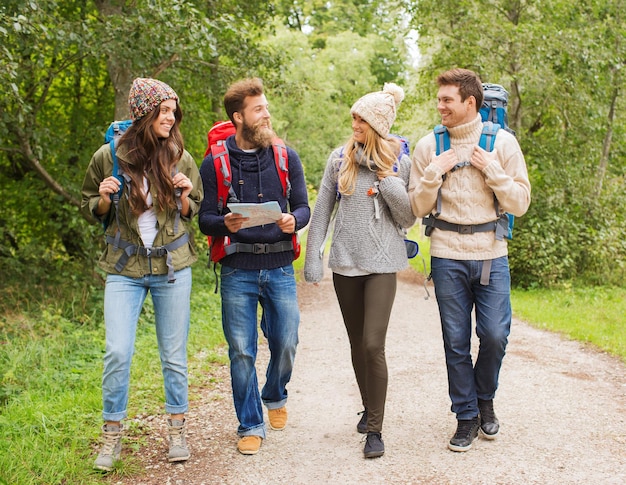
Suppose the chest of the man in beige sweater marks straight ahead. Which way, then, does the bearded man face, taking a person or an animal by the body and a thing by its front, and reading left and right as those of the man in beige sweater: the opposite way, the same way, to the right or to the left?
the same way

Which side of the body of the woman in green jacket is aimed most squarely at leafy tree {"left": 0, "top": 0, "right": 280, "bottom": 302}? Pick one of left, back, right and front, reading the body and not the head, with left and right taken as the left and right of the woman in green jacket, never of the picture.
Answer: back

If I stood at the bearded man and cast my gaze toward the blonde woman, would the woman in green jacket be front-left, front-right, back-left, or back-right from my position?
back-right

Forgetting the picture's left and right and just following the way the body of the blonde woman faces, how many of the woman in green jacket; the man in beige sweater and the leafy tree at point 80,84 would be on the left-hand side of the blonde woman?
1

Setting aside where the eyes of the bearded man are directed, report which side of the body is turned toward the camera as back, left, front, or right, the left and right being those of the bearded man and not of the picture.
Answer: front

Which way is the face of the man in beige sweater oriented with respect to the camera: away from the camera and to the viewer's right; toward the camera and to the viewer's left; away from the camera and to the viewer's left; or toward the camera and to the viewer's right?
toward the camera and to the viewer's left

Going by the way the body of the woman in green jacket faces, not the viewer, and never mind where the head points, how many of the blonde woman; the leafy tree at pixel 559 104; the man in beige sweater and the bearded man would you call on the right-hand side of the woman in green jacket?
0

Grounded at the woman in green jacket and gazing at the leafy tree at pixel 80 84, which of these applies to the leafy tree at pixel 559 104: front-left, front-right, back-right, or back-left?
front-right

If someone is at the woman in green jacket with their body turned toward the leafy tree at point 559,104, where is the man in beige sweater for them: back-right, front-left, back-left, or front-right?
front-right

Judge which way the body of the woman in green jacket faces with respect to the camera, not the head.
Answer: toward the camera

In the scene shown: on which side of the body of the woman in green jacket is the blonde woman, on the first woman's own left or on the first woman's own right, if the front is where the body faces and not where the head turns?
on the first woman's own left

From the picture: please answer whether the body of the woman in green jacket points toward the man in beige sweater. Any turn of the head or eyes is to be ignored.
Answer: no

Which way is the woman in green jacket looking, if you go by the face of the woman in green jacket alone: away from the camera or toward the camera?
toward the camera

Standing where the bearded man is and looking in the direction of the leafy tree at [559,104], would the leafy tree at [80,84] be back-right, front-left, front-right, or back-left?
front-left

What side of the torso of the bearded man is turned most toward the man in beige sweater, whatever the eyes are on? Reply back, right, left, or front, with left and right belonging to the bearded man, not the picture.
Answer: left

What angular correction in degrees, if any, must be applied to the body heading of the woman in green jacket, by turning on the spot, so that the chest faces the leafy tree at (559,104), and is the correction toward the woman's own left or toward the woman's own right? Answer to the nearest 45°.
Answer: approximately 135° to the woman's own left

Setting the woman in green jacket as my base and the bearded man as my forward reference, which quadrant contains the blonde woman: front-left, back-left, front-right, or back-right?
front-right

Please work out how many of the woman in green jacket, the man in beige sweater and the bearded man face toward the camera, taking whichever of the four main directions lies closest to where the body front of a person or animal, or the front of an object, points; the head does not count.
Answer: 3

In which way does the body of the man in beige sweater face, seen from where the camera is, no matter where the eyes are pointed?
toward the camera

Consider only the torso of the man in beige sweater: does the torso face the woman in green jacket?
no
